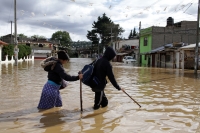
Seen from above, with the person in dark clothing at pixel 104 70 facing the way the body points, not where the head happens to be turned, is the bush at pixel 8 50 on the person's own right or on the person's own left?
on the person's own left

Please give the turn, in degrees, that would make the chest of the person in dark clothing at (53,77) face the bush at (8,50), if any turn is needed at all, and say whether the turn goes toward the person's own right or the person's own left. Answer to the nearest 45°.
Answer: approximately 90° to the person's own left
